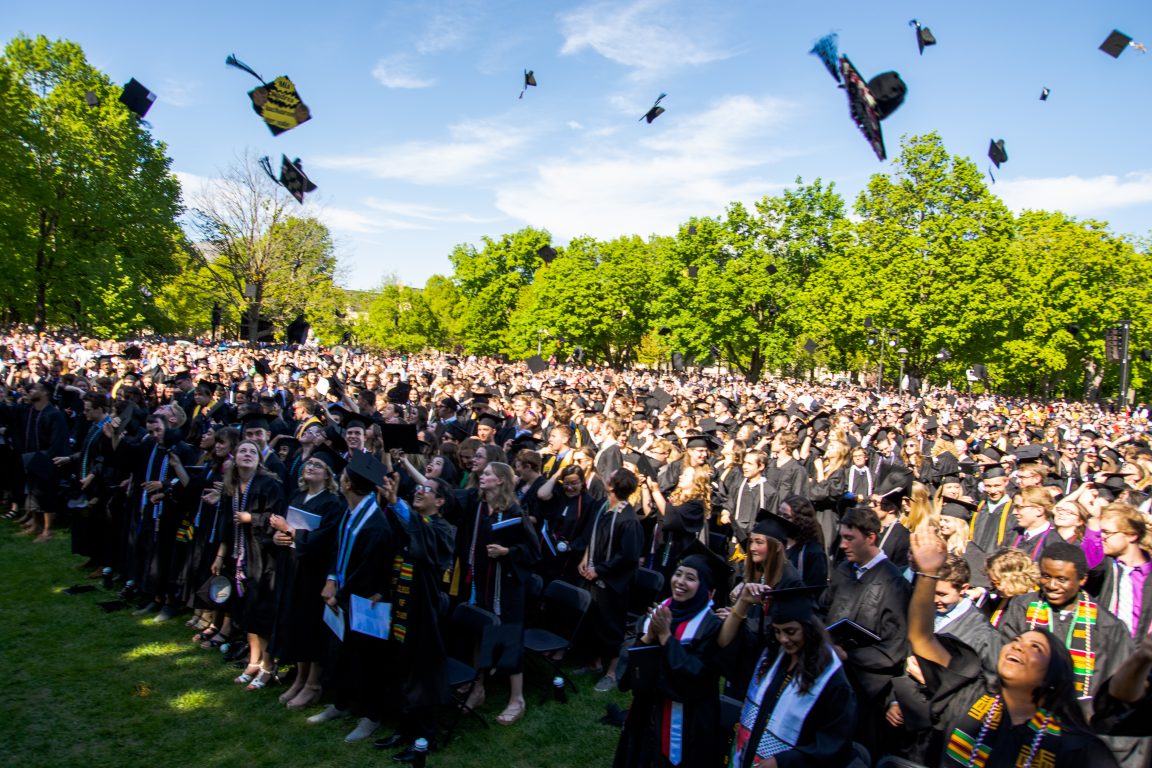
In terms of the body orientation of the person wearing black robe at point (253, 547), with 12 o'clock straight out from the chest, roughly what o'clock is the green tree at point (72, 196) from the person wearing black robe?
The green tree is roughly at 4 o'clock from the person wearing black robe.

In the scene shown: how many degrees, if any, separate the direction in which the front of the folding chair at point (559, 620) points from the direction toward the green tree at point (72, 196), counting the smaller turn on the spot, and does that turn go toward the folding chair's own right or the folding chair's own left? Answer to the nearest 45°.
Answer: approximately 90° to the folding chair's own right

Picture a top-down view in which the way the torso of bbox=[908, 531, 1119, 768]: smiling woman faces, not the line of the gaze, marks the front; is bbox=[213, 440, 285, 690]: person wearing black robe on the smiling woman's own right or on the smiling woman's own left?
on the smiling woman's own right

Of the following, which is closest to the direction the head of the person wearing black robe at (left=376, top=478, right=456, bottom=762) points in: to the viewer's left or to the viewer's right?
to the viewer's left

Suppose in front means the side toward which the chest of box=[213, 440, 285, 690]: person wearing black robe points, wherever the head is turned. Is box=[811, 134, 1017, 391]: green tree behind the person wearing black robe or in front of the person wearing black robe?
behind
